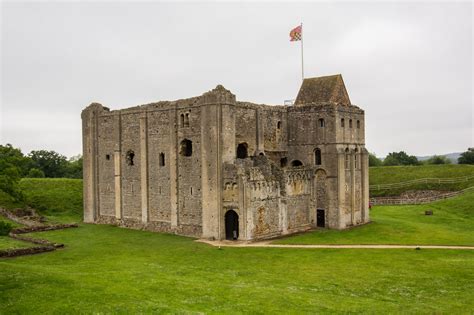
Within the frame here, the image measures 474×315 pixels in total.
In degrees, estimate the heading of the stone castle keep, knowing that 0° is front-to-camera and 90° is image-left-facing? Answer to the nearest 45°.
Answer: approximately 315°
